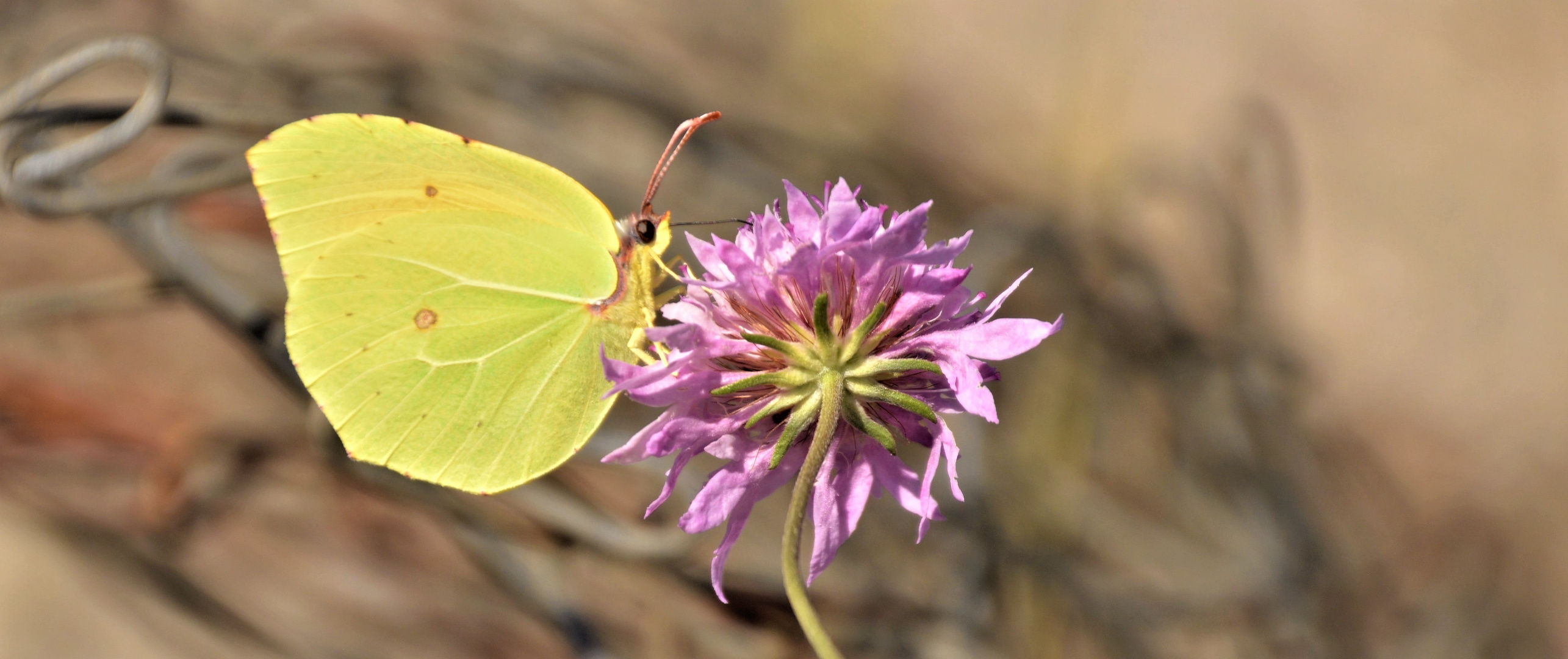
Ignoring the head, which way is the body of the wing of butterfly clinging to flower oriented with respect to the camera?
to the viewer's right
